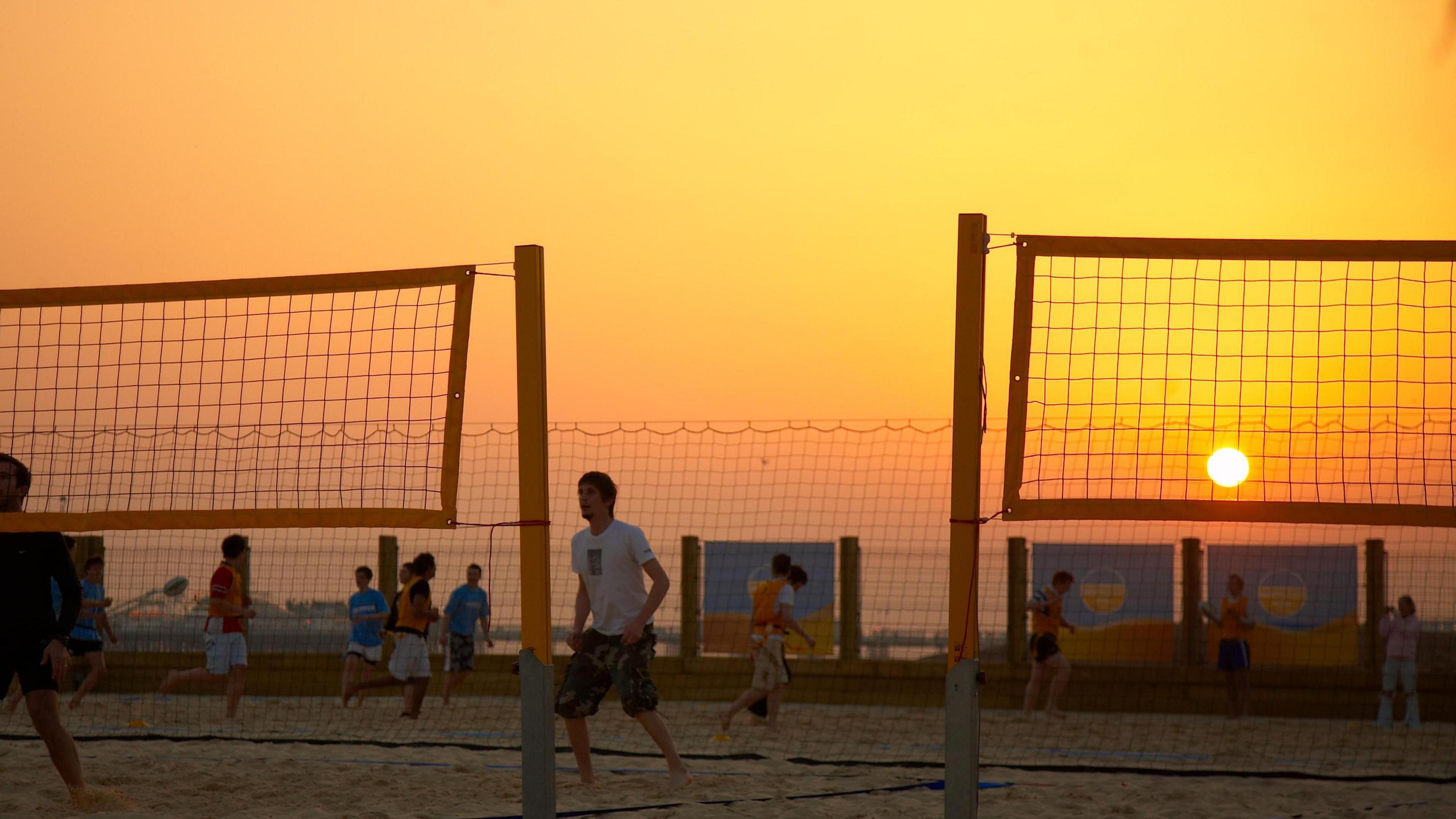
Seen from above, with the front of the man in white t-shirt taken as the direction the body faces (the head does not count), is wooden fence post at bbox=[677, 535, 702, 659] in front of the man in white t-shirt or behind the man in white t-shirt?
behind

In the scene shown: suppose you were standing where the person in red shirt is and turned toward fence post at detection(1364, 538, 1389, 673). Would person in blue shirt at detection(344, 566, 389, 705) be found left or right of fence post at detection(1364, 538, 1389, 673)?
left

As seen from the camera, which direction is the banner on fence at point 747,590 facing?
toward the camera

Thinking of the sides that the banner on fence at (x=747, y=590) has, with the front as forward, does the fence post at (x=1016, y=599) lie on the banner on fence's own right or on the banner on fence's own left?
on the banner on fence's own left

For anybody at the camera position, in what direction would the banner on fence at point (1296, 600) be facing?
facing the viewer

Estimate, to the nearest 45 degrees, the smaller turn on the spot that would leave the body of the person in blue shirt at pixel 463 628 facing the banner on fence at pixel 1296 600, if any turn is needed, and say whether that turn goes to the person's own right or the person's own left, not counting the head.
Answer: approximately 90° to the person's own left

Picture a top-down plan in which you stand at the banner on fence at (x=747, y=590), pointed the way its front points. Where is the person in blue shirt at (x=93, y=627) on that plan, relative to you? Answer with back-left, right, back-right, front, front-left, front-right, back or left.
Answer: front-right

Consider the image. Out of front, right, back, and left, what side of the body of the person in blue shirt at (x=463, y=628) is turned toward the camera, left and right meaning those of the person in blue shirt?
front

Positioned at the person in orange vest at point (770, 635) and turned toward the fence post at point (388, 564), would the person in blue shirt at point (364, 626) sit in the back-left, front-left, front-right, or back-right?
front-left
